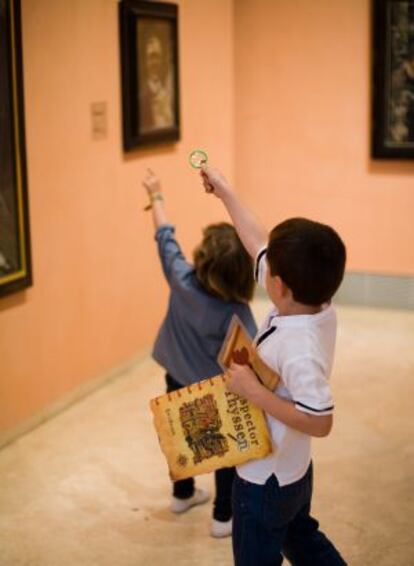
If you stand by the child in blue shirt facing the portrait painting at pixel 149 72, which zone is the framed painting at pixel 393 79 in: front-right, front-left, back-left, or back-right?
front-right

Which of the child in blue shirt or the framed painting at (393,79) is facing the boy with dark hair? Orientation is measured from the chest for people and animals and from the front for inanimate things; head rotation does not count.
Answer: the framed painting

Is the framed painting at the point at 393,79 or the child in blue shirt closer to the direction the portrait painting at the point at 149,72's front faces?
the child in blue shirt

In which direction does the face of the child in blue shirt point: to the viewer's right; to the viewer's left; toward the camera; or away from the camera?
away from the camera

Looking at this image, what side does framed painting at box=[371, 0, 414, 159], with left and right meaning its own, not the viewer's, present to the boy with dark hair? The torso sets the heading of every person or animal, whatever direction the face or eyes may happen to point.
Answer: front

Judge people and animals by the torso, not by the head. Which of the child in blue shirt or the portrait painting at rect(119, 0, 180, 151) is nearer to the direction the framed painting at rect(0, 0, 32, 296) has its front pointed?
the child in blue shirt

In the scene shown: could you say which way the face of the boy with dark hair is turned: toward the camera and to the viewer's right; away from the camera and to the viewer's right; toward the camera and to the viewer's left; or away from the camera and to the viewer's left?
away from the camera and to the viewer's left

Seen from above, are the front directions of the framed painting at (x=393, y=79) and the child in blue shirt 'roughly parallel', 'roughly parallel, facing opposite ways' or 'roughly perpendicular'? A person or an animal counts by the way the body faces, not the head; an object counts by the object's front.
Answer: roughly parallel, facing opposite ways

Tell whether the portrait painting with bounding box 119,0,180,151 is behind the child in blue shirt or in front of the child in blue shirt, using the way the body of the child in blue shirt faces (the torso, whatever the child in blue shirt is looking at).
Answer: in front

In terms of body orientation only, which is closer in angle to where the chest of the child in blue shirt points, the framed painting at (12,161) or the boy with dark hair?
the framed painting

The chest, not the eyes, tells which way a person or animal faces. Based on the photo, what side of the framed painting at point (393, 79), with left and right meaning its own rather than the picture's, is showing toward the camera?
front

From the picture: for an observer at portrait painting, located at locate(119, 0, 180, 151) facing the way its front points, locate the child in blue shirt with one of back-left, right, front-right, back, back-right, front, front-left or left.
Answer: front-right

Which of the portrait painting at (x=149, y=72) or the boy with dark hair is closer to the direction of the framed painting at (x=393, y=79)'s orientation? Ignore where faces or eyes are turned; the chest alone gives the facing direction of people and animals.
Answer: the boy with dark hair

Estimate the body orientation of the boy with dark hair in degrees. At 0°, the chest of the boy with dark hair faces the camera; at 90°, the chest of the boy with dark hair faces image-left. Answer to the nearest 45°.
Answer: approximately 90°

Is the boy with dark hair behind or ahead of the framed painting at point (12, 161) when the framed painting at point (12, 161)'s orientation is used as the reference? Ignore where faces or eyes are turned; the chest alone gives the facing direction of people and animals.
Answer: ahead

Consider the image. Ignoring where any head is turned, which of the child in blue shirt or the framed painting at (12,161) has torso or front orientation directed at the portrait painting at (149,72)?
the child in blue shirt
